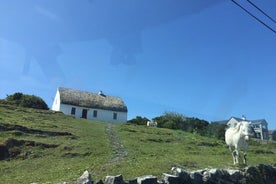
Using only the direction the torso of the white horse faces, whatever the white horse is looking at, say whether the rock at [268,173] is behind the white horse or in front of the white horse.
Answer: in front

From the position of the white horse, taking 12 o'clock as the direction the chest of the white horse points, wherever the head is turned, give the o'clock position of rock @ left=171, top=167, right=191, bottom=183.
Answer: The rock is roughly at 2 o'clock from the white horse.

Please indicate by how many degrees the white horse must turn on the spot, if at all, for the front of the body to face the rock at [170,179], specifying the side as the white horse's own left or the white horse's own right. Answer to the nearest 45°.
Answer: approximately 45° to the white horse's own right

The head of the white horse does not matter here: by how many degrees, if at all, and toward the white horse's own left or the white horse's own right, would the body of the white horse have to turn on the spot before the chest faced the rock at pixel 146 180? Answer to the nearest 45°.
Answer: approximately 45° to the white horse's own right

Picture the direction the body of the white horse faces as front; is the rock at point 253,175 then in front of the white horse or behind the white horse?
in front
